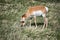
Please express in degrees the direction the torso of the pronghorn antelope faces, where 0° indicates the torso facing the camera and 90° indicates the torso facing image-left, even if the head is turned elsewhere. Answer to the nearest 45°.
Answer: approximately 90°
